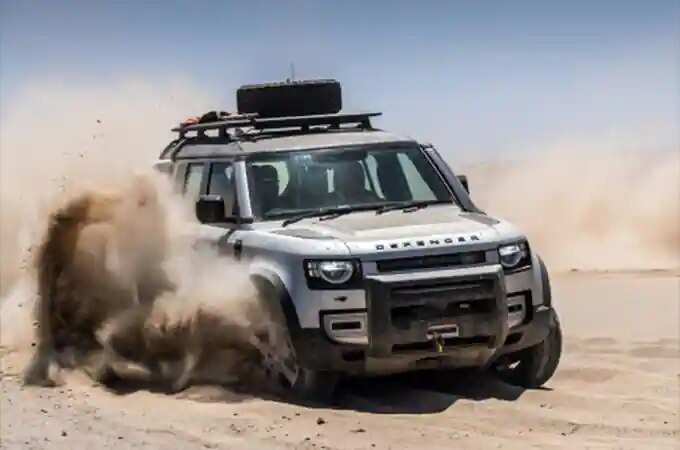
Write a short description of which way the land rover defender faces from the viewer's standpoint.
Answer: facing the viewer and to the right of the viewer
